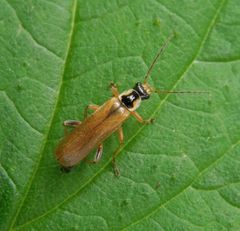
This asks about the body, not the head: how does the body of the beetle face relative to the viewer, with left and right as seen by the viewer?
facing away from the viewer and to the right of the viewer
